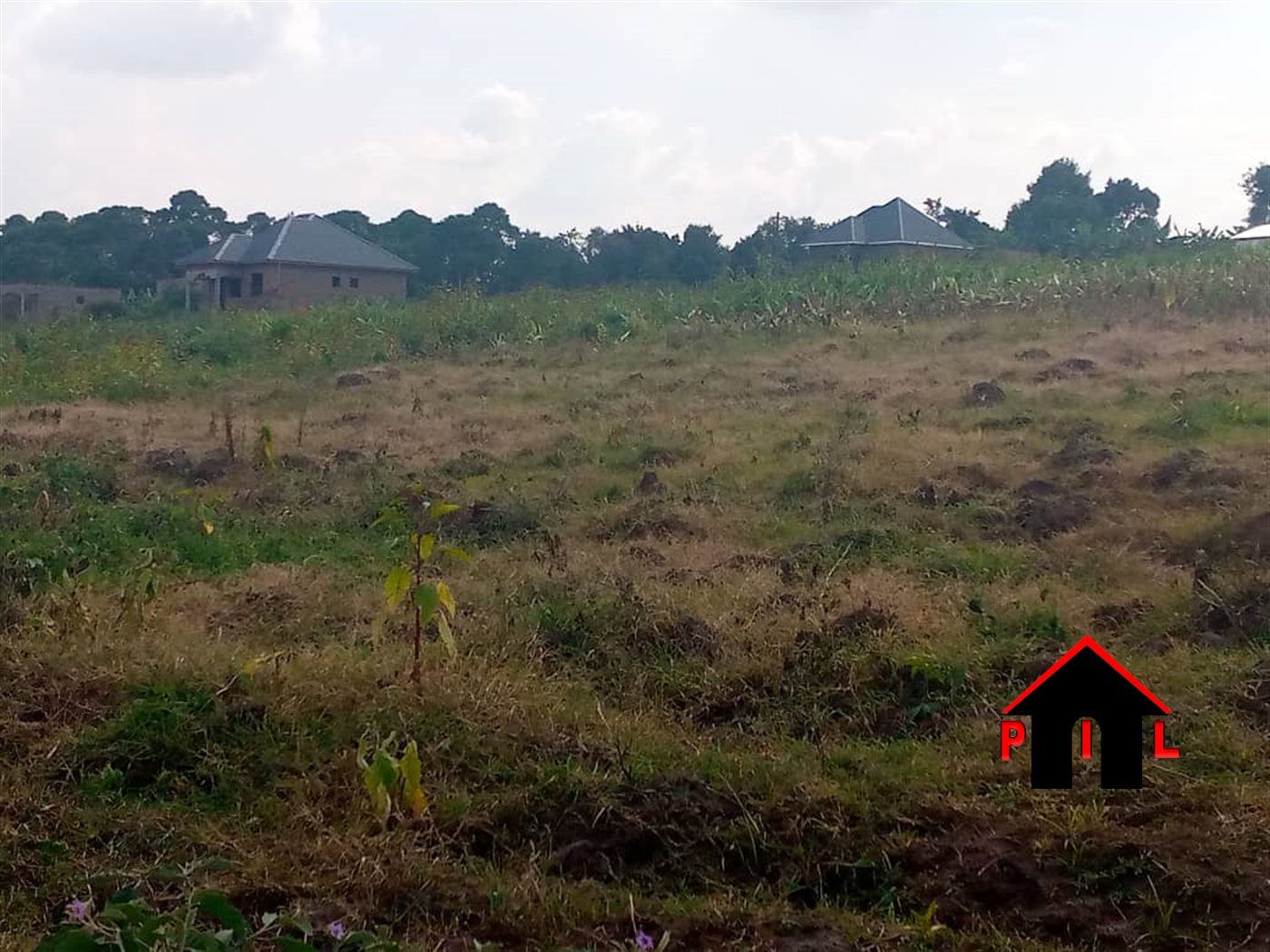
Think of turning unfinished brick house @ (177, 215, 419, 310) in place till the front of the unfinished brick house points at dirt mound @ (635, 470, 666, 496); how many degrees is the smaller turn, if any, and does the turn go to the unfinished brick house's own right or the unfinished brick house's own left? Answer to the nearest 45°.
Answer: approximately 45° to the unfinished brick house's own left

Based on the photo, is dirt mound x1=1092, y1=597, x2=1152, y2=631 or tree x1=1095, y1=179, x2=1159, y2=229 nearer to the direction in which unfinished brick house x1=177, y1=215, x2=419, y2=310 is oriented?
the dirt mound

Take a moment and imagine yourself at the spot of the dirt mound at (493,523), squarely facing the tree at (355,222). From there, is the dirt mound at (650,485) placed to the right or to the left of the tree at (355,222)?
right

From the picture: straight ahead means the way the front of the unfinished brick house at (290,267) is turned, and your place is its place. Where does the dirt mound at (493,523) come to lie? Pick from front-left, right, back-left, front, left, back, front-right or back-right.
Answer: front-left

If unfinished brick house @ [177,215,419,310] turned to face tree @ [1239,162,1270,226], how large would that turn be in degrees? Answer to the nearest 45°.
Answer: approximately 135° to its left

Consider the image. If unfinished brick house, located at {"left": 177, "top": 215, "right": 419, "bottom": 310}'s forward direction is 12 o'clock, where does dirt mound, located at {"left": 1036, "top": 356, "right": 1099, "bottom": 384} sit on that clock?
The dirt mound is roughly at 10 o'clock from the unfinished brick house.

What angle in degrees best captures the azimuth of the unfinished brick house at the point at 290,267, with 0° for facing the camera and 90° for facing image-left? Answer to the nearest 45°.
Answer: approximately 45°

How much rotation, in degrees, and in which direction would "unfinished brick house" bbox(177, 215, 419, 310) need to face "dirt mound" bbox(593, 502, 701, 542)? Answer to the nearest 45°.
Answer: approximately 45° to its left

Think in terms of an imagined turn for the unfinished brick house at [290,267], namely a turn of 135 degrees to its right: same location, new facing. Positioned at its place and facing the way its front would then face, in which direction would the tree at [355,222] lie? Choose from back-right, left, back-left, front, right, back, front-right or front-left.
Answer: front

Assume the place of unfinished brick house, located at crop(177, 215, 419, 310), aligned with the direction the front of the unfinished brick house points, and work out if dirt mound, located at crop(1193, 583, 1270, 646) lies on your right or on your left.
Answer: on your left

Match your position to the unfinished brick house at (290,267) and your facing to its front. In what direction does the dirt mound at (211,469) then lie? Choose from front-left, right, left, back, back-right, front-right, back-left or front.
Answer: front-left

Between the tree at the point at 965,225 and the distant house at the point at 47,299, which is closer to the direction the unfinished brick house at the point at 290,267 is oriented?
the distant house

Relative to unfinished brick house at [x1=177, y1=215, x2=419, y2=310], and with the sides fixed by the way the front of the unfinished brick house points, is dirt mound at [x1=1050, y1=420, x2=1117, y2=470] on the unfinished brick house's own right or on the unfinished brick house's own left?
on the unfinished brick house's own left

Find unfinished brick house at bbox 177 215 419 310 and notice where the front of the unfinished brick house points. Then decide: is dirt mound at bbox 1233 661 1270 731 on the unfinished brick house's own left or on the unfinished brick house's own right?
on the unfinished brick house's own left

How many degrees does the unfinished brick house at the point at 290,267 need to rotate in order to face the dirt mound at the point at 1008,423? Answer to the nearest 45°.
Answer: approximately 45° to its left

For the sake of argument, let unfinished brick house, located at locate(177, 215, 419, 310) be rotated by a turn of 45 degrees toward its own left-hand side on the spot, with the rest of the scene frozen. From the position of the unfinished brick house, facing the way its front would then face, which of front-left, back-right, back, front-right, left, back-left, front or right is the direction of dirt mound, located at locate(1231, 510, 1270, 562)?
front

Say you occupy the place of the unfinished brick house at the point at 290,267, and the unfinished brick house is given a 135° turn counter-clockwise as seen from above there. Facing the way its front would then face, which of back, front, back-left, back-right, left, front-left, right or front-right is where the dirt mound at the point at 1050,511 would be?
right

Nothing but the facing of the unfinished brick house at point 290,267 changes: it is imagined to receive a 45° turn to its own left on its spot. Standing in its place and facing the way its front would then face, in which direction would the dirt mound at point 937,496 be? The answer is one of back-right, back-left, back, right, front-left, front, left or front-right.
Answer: front

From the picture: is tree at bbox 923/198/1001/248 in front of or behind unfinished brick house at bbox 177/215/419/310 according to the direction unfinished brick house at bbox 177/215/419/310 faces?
behind
